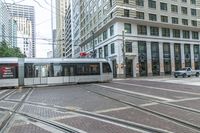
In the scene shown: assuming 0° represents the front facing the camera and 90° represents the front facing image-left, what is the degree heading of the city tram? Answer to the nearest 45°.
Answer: approximately 270°
